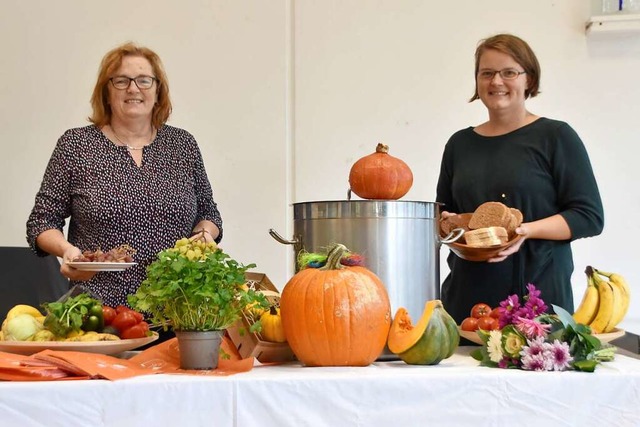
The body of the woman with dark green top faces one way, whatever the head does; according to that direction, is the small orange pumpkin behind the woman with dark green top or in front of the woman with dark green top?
in front

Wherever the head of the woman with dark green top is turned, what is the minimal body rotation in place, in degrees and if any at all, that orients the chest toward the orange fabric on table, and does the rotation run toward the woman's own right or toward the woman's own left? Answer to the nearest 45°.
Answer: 0° — they already face it

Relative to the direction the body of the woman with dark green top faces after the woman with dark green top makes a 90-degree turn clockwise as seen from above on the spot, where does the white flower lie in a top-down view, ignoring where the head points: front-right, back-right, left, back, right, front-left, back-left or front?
back-left

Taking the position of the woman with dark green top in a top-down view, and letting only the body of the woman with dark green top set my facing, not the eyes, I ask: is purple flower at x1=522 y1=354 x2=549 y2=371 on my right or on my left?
on my left

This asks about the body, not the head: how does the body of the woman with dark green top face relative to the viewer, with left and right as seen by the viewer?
facing the viewer and to the left of the viewer

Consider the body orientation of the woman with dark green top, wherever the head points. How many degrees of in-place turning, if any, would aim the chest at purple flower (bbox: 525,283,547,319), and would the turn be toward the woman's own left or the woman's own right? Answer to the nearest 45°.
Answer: approximately 45° to the woman's own left
